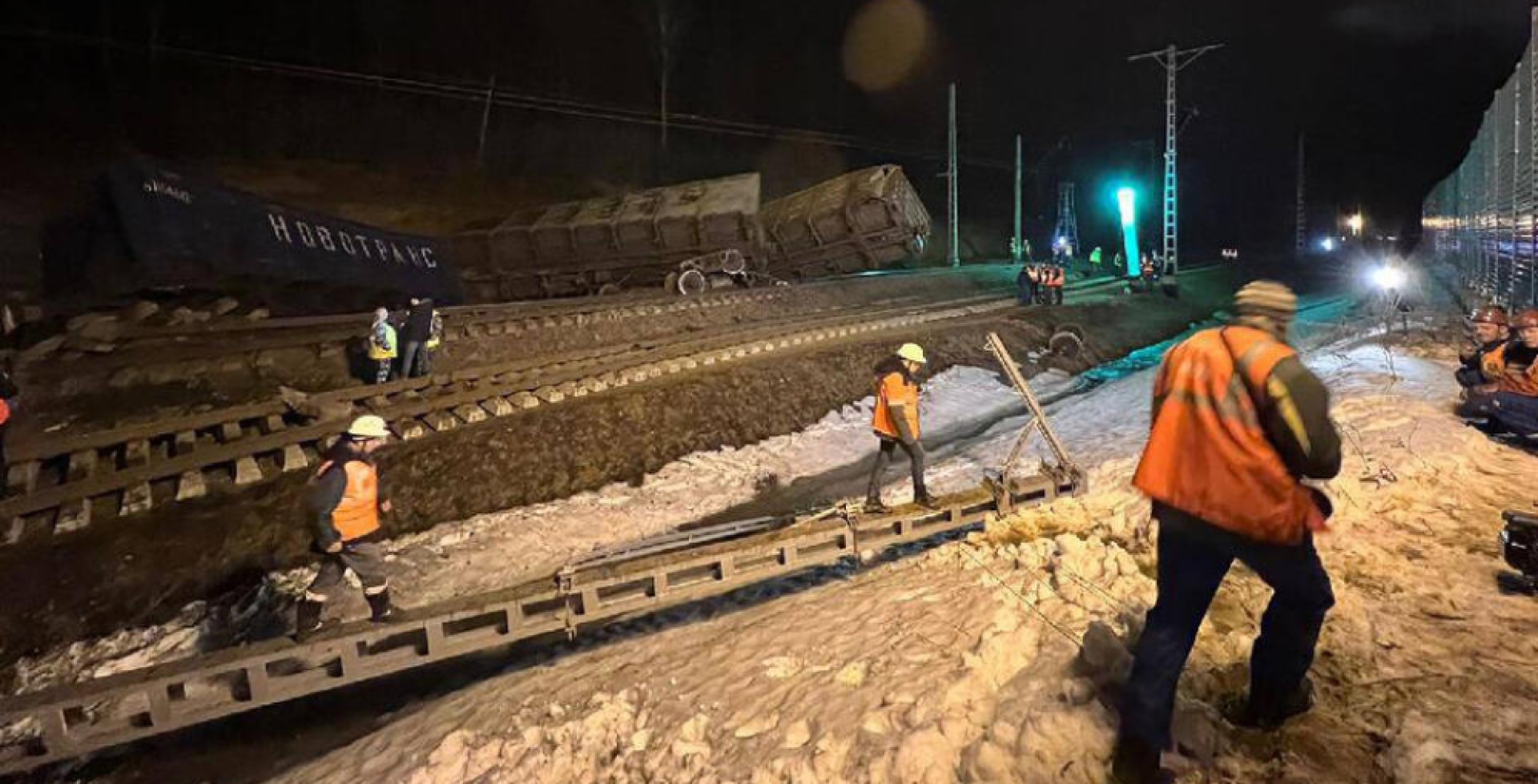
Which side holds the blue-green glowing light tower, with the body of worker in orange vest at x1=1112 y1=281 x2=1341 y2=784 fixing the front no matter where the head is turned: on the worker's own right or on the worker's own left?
on the worker's own left

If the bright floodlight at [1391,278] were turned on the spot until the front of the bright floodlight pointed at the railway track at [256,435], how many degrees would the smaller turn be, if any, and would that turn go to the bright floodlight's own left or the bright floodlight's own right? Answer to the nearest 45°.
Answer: approximately 45° to the bright floodlight's own right

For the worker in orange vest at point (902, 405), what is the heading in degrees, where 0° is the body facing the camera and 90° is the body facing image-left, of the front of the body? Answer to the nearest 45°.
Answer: approximately 270°

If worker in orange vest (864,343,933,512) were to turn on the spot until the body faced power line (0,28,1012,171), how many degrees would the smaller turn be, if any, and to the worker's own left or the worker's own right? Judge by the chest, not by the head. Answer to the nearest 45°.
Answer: approximately 135° to the worker's own left

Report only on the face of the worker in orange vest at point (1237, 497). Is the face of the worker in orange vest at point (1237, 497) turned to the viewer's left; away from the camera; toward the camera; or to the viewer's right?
away from the camera

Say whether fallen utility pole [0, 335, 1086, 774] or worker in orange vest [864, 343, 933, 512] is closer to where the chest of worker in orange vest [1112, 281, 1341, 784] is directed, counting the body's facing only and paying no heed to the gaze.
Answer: the worker in orange vest

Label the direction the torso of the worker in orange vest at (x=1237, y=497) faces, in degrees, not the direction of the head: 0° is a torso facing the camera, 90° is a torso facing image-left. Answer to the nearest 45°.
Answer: approximately 225°

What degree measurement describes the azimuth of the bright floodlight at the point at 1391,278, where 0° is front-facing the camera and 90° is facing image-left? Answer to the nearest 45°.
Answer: approximately 0°
